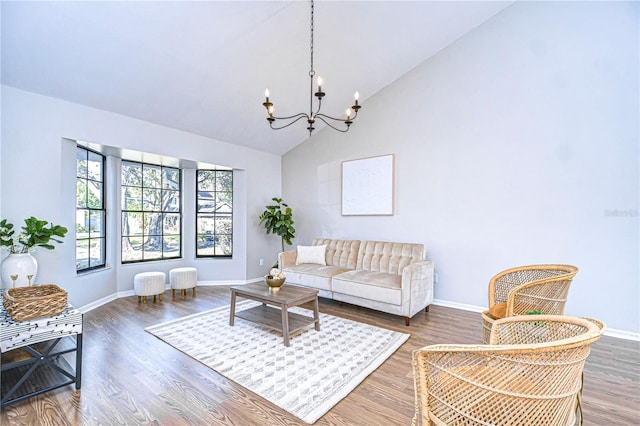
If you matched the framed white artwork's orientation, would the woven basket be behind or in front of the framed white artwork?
in front

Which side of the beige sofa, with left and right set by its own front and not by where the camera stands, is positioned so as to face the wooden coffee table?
front

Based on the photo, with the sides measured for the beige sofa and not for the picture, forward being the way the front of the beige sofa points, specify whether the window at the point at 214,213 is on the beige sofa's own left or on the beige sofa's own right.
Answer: on the beige sofa's own right

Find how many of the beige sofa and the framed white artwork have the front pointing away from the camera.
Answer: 0

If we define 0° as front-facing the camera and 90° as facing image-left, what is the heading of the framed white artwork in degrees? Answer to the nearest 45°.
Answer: approximately 45°

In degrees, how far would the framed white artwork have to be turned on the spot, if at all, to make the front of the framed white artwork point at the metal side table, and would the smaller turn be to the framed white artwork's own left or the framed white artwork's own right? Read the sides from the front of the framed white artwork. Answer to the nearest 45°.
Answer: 0° — it already faces it

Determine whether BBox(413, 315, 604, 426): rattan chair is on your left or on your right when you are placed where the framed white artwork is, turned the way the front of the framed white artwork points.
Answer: on your left

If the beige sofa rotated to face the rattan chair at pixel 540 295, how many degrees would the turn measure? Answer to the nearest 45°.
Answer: approximately 90° to its left

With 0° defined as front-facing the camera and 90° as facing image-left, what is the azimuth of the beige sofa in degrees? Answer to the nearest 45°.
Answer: approximately 45°

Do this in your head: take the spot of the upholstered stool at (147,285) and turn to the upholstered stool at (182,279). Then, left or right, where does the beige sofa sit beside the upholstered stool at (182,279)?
right
